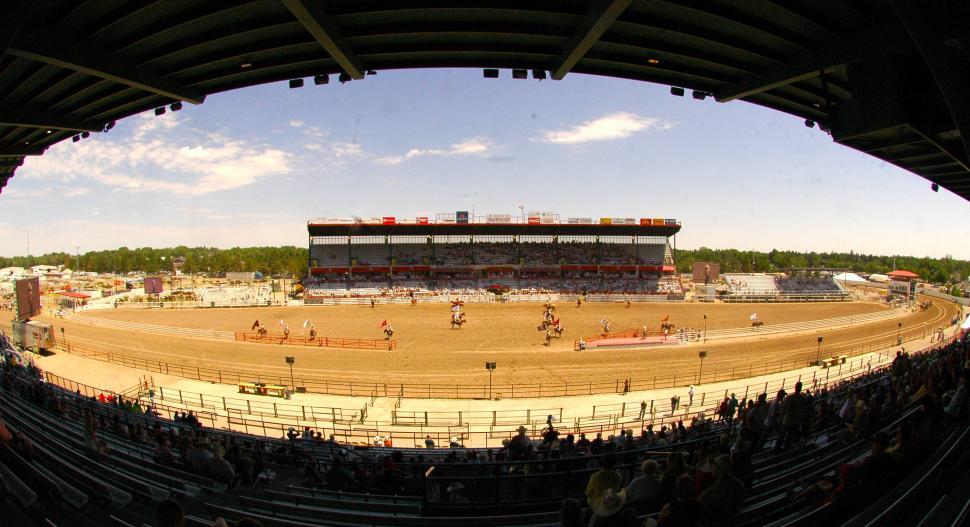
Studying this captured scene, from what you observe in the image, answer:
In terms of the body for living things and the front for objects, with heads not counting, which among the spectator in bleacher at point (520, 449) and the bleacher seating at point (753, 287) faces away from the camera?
the spectator in bleacher

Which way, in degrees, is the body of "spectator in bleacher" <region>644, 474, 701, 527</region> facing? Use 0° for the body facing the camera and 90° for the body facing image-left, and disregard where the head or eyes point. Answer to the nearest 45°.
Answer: approximately 180°

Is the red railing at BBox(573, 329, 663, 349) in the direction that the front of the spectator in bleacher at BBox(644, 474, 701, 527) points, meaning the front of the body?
yes

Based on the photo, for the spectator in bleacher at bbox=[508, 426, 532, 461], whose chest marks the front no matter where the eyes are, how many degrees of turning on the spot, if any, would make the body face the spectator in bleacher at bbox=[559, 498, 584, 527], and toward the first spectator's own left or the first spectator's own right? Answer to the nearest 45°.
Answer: approximately 180°

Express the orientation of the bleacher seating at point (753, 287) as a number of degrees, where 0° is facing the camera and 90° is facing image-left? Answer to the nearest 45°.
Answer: approximately 0°

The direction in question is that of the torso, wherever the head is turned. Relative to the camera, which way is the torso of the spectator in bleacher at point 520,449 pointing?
away from the camera

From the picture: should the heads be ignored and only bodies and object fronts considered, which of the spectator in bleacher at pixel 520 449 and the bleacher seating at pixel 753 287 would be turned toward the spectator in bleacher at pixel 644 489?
the bleacher seating

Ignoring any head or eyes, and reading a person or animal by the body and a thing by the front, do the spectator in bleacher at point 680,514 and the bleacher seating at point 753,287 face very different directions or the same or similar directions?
very different directions

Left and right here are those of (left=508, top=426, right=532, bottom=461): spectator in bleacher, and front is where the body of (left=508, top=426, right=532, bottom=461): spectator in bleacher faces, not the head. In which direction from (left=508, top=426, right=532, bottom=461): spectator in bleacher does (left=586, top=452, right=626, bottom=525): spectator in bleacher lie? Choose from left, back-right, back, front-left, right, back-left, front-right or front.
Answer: back

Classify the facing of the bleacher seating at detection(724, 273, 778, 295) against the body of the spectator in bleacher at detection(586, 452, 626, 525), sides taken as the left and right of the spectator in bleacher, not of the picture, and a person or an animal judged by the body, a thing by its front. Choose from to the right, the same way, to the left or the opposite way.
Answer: the opposite way

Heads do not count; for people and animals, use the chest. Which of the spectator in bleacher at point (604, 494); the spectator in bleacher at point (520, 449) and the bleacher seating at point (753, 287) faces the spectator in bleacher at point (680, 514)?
the bleacher seating
